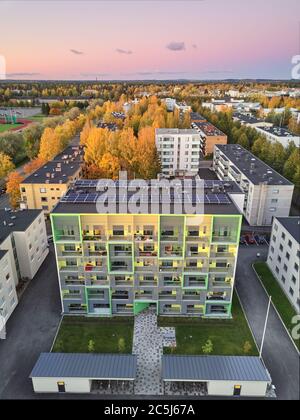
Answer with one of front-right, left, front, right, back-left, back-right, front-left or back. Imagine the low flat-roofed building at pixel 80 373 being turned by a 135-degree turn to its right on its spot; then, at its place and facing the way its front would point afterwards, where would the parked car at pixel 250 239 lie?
right

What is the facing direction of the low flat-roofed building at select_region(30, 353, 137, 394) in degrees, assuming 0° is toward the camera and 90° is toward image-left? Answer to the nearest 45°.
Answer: approximately 0°

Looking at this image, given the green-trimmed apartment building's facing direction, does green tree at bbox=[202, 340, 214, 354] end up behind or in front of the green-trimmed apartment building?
in front

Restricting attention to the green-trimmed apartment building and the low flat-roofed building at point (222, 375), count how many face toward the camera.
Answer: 2

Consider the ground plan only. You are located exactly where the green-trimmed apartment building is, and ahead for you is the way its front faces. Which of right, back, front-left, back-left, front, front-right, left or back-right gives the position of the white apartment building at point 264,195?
back-left

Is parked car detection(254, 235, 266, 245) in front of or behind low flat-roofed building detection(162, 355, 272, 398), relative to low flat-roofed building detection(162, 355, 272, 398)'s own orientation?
behind

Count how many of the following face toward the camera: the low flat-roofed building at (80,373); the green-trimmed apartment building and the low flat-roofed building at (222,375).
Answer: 3

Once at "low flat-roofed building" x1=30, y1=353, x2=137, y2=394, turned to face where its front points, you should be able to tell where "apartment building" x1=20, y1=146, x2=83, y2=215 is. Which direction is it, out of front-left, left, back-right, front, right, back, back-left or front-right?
back

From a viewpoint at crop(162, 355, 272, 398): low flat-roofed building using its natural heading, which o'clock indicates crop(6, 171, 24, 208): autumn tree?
The autumn tree is roughly at 4 o'clock from the low flat-roofed building.
